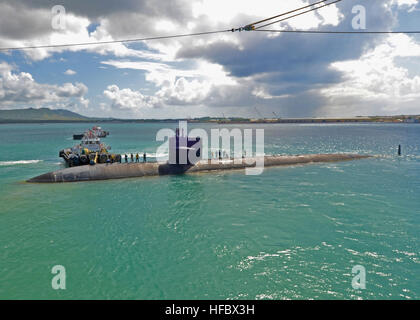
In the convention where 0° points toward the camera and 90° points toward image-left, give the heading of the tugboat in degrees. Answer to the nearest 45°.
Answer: approximately 45°
